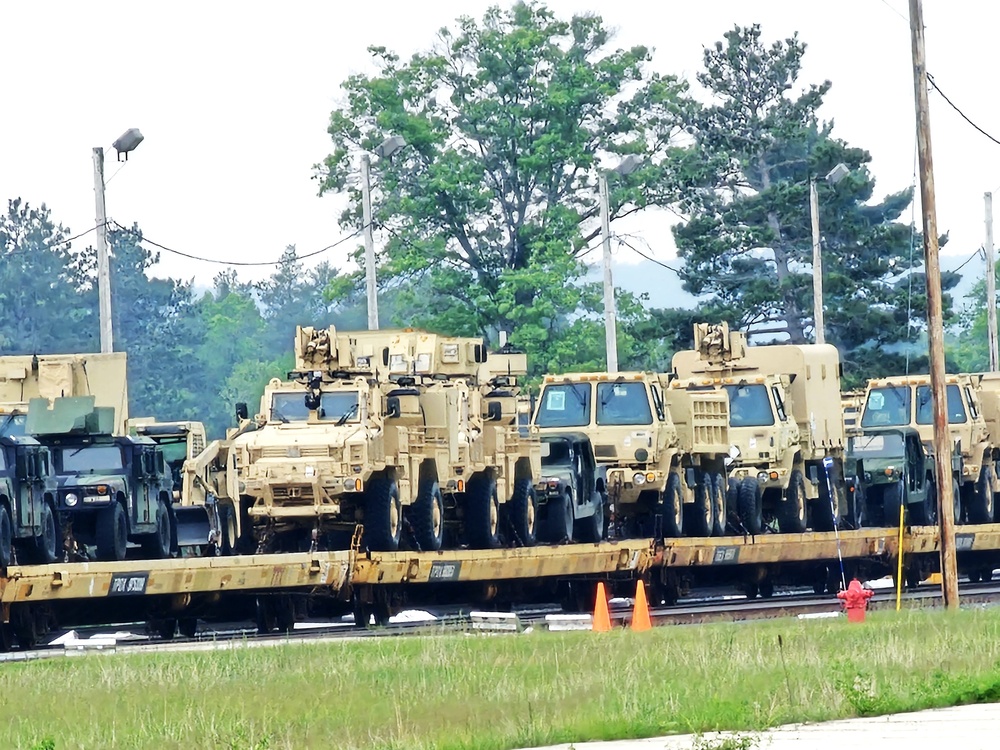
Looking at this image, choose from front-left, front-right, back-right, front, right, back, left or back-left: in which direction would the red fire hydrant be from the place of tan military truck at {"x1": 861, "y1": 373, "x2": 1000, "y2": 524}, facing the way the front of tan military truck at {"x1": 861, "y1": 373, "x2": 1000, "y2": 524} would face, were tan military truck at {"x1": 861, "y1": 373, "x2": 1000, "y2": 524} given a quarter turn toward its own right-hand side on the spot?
back-left

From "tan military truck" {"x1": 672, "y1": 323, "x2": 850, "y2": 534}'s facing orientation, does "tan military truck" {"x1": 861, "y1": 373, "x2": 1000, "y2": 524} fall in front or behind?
behind

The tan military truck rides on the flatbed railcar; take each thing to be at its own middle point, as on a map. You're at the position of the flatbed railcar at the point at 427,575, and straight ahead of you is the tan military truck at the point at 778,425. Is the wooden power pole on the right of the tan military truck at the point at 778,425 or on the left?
right

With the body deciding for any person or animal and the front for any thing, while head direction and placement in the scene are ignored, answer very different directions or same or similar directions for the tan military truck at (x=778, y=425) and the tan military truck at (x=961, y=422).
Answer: same or similar directions

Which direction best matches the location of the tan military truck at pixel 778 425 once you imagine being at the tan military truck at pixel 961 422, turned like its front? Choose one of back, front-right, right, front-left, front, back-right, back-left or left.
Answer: front

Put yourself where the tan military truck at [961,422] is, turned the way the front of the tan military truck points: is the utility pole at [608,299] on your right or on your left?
on your right

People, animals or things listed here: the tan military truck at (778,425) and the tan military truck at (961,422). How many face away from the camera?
0

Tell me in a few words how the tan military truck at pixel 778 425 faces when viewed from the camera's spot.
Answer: facing the viewer and to the left of the viewer

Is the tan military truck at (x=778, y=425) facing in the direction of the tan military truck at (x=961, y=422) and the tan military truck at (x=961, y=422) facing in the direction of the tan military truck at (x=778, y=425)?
no

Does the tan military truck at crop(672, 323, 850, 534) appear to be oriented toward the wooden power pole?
no

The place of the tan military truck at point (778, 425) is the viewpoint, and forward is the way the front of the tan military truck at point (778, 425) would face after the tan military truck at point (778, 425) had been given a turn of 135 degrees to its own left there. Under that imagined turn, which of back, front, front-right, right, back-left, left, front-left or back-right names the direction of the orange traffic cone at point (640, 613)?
right
